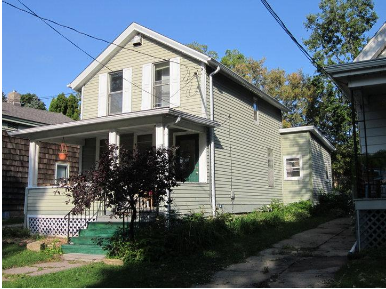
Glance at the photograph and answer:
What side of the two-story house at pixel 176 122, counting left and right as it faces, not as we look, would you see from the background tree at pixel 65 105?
right

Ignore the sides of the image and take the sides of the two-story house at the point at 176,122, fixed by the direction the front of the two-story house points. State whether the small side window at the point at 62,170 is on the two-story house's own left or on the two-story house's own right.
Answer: on the two-story house's own right

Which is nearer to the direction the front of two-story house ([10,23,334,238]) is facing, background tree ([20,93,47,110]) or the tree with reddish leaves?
the tree with reddish leaves

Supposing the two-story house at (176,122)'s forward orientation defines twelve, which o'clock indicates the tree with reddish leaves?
The tree with reddish leaves is roughly at 11 o'clock from the two-story house.

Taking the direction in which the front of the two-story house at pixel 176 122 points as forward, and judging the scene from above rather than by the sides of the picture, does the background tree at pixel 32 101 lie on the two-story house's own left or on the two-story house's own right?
on the two-story house's own right

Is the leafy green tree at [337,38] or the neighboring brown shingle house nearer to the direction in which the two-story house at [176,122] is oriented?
the neighboring brown shingle house

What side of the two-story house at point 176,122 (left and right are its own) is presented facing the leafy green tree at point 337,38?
back

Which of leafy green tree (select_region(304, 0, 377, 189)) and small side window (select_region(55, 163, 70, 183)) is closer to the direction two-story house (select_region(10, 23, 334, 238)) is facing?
the small side window

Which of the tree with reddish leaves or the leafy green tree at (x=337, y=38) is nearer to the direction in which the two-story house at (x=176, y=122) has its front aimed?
the tree with reddish leaves

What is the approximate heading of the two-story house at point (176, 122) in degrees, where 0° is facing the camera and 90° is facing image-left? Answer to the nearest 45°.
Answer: approximately 45°

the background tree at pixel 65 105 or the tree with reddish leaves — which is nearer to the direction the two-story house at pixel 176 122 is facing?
the tree with reddish leaves
